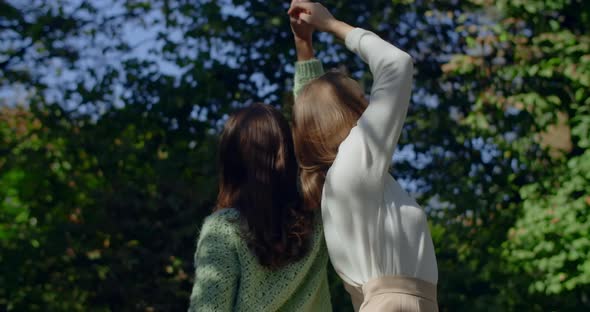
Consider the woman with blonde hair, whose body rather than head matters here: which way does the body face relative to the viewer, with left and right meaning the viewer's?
facing away from the viewer and to the right of the viewer

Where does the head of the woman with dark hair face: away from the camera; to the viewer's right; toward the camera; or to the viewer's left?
away from the camera

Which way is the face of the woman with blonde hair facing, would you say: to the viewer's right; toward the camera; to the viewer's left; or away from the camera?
away from the camera
